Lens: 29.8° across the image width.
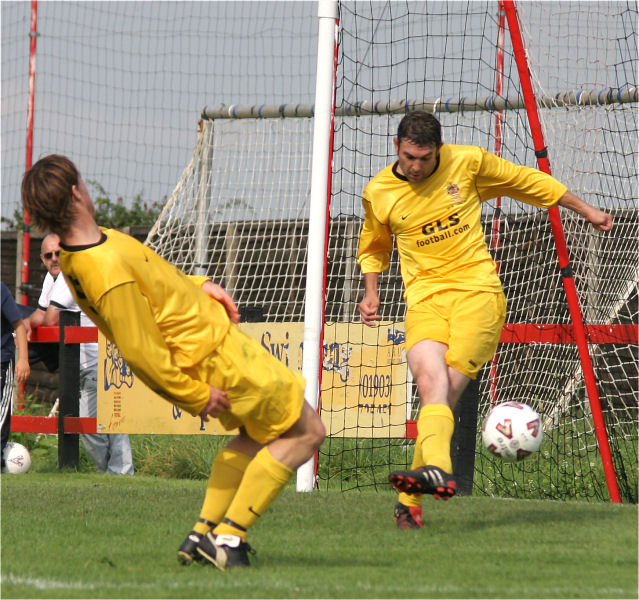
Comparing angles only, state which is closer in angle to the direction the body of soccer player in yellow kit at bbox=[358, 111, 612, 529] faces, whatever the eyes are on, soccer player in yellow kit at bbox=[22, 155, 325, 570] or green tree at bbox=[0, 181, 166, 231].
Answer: the soccer player in yellow kit

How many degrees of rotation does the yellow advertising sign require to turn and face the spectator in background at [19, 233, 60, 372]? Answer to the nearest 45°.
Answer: approximately 135° to its right

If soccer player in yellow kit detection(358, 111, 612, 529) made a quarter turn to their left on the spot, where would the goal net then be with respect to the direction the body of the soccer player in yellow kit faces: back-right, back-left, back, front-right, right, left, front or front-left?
left

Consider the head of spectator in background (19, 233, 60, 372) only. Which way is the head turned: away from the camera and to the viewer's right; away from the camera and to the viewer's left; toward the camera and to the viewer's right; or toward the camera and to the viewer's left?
toward the camera and to the viewer's right

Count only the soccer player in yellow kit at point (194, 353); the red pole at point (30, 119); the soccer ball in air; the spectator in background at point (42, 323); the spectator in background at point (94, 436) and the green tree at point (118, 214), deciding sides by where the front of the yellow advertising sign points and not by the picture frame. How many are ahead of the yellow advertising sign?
2

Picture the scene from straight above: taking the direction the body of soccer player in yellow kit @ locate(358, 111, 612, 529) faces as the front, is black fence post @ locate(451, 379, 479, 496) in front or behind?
behind

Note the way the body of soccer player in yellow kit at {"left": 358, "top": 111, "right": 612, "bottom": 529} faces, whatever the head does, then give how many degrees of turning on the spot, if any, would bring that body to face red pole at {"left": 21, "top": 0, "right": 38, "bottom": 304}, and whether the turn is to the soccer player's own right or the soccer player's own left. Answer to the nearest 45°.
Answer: approximately 135° to the soccer player's own right

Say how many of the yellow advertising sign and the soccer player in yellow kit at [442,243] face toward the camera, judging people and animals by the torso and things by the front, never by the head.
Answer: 2

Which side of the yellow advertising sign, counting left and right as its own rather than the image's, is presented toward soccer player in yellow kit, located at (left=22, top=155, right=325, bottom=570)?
front

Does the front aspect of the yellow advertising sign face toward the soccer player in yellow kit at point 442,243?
yes

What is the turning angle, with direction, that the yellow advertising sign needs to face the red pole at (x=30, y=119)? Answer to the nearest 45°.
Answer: approximately 135° to its right

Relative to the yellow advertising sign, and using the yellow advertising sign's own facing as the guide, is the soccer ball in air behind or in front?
in front

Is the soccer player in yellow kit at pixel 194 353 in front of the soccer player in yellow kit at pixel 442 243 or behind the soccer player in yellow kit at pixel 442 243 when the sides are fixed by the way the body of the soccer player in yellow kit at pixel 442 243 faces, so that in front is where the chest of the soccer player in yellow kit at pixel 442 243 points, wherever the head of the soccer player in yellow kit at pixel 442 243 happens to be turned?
in front

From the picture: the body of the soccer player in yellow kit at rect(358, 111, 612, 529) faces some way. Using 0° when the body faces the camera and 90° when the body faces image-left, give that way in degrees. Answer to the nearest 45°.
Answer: approximately 0°
